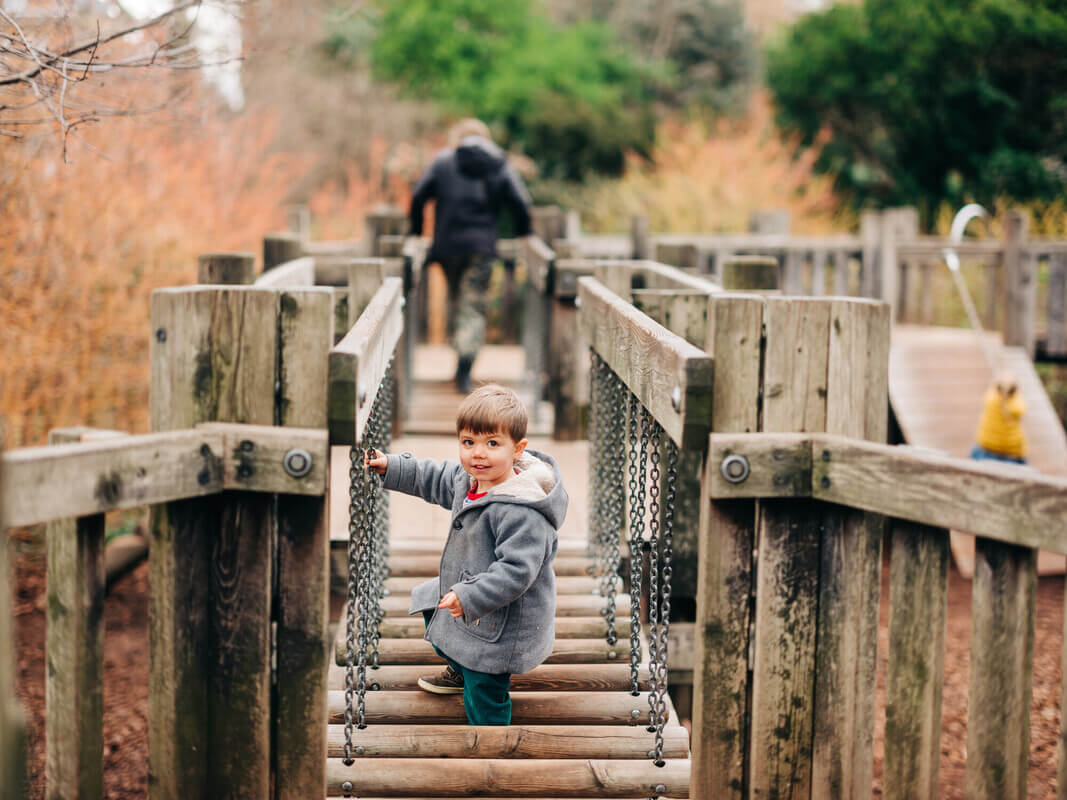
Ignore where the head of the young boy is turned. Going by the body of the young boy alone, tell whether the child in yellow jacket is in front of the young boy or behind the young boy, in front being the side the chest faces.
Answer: behind

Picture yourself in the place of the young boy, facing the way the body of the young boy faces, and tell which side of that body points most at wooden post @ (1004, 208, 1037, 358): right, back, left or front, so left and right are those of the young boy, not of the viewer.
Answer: back

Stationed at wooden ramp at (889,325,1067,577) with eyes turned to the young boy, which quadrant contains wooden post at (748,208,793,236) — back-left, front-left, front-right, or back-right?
back-right

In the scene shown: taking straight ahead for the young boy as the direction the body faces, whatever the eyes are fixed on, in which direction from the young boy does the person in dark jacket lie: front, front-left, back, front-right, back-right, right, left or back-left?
back-right

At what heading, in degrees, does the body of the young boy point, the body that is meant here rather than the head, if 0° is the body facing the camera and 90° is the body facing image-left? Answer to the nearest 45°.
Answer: approximately 45°

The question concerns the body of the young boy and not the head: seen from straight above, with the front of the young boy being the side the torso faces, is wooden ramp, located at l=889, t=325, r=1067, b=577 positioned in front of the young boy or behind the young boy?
behind
